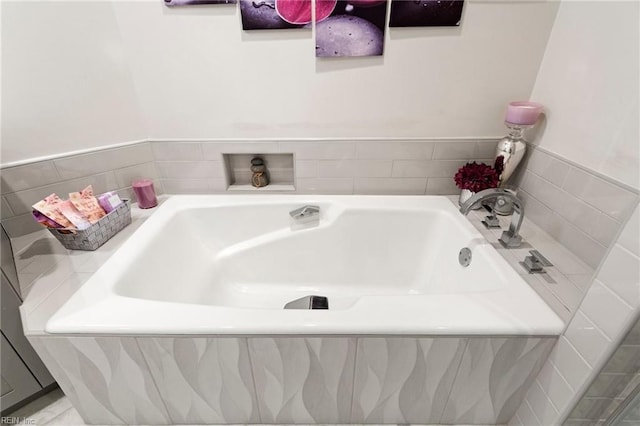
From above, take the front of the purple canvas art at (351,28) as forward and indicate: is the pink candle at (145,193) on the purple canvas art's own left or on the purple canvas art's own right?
on the purple canvas art's own right

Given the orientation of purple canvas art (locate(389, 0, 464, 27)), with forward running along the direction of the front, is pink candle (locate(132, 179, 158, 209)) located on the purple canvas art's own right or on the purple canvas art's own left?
on the purple canvas art's own right

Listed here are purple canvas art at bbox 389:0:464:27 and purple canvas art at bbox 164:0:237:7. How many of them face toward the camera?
2

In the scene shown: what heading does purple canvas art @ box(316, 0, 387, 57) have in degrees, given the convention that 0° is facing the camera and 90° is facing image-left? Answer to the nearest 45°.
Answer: approximately 0°

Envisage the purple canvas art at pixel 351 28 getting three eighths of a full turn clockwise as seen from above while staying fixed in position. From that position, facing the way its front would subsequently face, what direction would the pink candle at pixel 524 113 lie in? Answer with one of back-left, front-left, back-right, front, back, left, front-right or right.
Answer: back-right

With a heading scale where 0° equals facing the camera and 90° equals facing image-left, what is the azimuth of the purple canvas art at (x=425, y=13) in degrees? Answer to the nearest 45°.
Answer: approximately 0°

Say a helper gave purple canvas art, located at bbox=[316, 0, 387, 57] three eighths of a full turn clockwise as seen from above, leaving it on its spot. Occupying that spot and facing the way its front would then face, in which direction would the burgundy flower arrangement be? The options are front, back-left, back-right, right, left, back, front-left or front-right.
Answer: back-right
